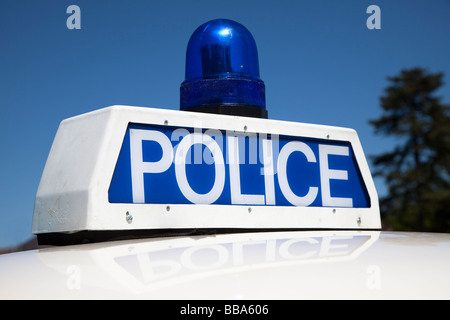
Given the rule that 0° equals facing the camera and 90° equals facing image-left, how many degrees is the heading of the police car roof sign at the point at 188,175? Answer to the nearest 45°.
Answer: approximately 315°
